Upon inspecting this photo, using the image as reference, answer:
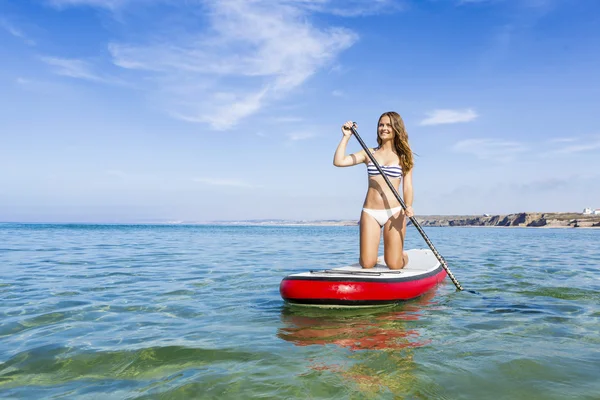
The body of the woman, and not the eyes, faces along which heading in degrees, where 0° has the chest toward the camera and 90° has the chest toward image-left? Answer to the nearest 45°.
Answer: approximately 0°
